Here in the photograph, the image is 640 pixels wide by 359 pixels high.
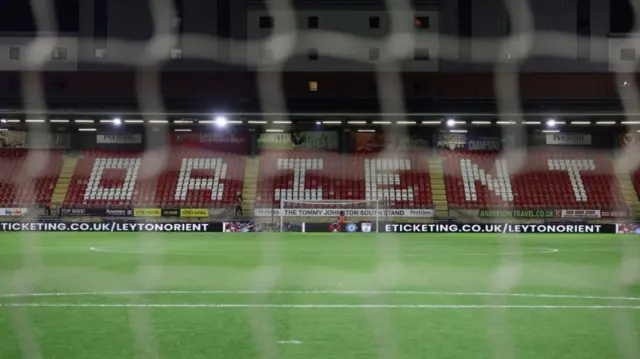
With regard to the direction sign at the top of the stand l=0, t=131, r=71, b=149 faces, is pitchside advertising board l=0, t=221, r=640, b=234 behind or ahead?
ahead

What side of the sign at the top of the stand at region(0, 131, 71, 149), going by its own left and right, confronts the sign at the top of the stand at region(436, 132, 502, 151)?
left

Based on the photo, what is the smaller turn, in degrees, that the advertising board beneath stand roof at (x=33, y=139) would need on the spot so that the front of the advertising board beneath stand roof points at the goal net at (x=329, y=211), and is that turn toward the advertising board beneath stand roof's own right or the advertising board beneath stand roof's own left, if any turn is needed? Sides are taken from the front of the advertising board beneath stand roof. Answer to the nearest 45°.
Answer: approximately 45° to the advertising board beneath stand roof's own left

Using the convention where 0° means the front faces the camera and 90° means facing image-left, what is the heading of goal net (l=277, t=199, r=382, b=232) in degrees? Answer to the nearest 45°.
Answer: approximately 0°

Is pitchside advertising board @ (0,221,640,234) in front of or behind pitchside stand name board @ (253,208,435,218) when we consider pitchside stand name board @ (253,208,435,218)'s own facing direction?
in front
